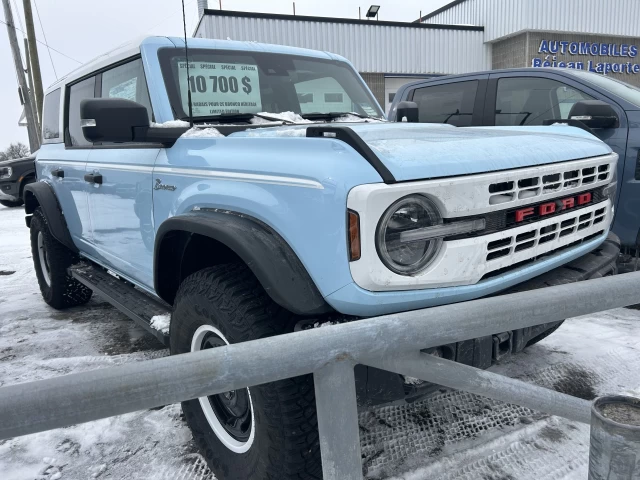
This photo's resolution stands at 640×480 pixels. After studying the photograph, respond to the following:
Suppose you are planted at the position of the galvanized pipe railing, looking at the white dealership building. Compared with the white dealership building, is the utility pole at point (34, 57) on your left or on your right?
left

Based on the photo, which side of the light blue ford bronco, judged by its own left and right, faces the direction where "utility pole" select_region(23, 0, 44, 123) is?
back

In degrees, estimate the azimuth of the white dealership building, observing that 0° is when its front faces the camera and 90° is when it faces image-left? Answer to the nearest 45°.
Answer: approximately 0°

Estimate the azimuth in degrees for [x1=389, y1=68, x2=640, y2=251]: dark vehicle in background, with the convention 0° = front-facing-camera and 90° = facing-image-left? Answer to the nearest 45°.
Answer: approximately 315°

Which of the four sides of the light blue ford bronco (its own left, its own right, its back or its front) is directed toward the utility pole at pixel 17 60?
back

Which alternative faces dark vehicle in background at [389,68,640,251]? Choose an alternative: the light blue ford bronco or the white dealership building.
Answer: the white dealership building

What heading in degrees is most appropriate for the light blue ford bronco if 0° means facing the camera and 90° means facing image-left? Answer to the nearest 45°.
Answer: approximately 315°

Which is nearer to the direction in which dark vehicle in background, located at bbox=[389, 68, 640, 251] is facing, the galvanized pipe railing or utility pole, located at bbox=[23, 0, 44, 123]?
the galvanized pipe railing

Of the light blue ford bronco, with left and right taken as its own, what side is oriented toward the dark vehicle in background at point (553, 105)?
left
